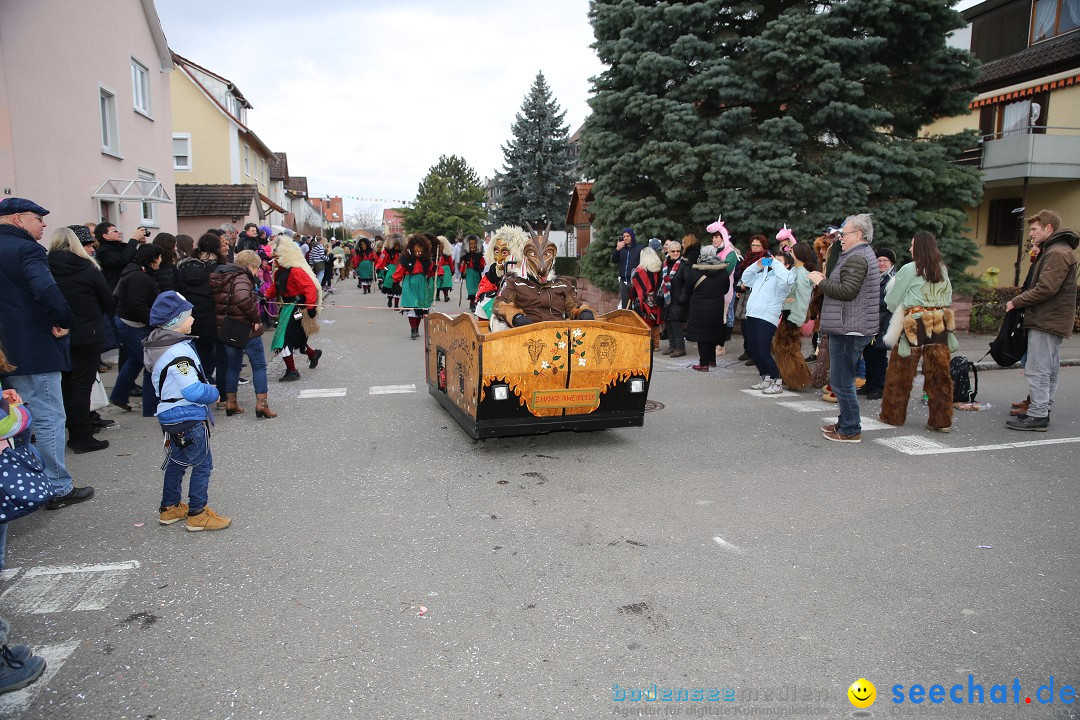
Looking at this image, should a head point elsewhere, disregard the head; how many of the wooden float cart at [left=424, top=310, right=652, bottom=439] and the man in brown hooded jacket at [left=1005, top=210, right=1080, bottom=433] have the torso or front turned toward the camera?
1

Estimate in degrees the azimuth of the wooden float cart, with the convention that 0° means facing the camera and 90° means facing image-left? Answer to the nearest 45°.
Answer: approximately 0°

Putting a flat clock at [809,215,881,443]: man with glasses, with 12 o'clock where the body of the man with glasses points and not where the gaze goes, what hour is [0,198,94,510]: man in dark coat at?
The man in dark coat is roughly at 11 o'clock from the man with glasses.

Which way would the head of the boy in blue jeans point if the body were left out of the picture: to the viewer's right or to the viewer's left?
to the viewer's right

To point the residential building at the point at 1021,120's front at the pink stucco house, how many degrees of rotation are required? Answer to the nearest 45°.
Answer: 0° — it already faces it

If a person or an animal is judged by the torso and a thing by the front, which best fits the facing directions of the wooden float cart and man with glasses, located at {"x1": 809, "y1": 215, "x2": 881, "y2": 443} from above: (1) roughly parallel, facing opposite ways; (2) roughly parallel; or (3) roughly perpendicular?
roughly perpendicular

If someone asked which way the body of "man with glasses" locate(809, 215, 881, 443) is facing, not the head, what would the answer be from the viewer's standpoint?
to the viewer's left

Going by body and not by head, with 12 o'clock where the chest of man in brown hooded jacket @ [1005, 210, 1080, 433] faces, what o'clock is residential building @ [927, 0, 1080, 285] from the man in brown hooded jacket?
The residential building is roughly at 3 o'clock from the man in brown hooded jacket.

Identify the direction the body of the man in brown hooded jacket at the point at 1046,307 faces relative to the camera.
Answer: to the viewer's left

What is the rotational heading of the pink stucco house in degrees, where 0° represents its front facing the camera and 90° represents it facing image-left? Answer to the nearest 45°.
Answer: approximately 315°

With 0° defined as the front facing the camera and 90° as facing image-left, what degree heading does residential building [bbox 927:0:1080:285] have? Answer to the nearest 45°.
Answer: approximately 45°

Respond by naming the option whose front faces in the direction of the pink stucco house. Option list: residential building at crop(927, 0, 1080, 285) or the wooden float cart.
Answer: the residential building
